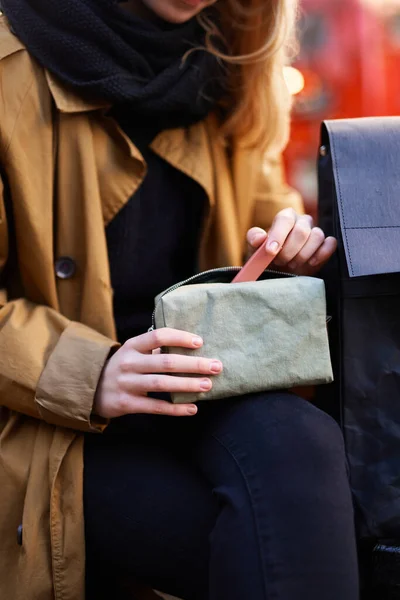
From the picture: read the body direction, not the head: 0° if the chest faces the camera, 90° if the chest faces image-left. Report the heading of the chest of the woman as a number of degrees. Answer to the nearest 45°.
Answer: approximately 315°
